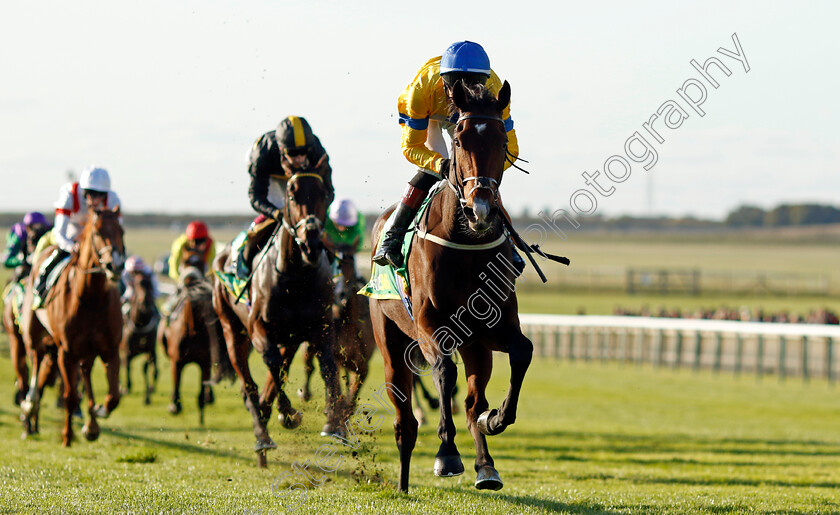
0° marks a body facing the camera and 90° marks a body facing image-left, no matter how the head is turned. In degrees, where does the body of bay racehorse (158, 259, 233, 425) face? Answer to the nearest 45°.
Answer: approximately 0°

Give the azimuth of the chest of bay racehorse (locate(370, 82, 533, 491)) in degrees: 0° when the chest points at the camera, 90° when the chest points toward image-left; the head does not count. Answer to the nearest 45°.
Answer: approximately 315°

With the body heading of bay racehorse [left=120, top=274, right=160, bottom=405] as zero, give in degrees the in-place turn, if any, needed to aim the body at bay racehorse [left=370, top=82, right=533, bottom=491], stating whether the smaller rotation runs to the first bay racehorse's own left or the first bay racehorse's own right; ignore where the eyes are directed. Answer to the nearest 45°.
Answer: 0° — it already faces it

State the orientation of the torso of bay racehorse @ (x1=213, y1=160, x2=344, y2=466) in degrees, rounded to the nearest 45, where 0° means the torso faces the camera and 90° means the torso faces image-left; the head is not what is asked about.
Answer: approximately 315°

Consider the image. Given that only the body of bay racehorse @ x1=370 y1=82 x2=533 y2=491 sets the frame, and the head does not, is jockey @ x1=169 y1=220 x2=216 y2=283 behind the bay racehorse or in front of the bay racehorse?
behind

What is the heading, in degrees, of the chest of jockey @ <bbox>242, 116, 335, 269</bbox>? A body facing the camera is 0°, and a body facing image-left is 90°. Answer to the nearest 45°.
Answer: approximately 315°

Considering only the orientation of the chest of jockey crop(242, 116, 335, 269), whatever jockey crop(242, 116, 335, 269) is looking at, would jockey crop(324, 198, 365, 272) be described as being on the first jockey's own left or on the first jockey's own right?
on the first jockey's own left

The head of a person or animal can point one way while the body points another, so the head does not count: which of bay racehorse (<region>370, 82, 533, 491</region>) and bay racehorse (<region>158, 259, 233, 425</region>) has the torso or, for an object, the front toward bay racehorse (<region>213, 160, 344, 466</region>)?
bay racehorse (<region>158, 259, 233, 425</region>)

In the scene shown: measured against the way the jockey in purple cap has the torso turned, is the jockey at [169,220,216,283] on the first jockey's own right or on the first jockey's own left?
on the first jockey's own left

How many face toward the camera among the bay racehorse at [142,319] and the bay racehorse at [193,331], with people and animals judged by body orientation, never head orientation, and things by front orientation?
2

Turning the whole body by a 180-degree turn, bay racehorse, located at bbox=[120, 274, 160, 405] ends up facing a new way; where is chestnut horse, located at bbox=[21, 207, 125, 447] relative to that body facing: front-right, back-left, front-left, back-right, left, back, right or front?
back

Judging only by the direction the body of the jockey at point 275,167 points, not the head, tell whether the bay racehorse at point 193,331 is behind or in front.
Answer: behind

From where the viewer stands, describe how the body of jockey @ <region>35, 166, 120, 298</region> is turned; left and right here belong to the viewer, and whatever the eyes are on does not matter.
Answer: facing the viewer and to the right of the viewer

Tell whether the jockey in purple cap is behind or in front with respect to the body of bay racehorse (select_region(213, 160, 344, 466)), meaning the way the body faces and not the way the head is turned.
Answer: behind
